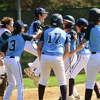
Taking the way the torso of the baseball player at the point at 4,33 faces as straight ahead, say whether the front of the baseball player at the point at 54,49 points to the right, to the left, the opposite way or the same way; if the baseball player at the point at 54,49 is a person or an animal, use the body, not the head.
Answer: to the left

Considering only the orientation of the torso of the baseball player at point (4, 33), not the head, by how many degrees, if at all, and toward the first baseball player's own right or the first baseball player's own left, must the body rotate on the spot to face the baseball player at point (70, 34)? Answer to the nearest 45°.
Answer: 0° — they already face them

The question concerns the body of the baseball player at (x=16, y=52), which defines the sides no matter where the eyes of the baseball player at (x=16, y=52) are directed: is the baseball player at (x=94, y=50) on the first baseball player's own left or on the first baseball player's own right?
on the first baseball player's own right

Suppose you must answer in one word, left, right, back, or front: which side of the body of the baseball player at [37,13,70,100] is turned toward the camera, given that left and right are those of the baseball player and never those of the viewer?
back

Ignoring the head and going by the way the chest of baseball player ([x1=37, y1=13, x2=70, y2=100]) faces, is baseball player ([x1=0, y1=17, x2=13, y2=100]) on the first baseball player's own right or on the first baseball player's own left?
on the first baseball player's own left

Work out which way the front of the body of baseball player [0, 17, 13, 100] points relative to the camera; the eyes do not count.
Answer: to the viewer's right

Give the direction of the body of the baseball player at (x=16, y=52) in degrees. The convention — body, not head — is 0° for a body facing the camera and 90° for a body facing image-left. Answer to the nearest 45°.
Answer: approximately 225°

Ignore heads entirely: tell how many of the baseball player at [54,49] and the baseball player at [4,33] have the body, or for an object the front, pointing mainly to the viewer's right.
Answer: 1
